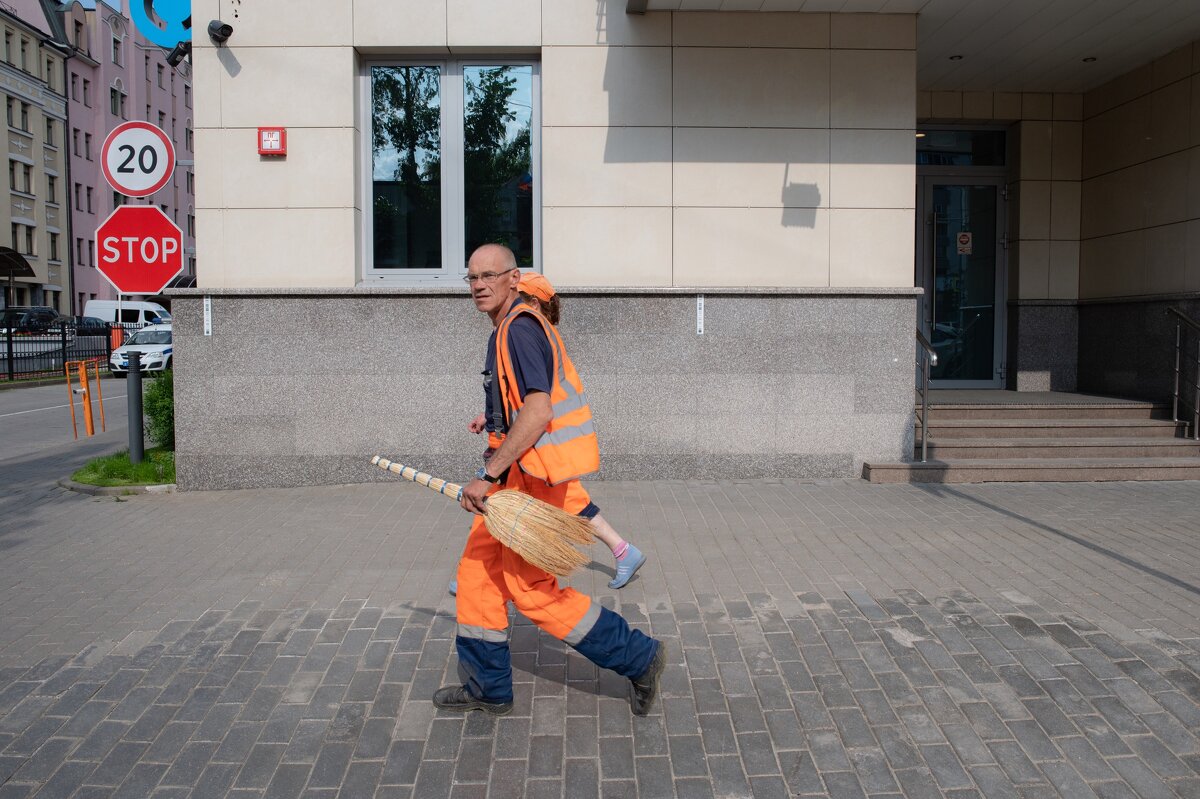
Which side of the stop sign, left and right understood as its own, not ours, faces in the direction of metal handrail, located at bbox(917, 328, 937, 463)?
left

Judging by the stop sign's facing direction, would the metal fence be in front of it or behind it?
behind

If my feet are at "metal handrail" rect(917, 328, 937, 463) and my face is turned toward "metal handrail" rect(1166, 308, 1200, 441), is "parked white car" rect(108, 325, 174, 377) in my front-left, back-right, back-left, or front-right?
back-left

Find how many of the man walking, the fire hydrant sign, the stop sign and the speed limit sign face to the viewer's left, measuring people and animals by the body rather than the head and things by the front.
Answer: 1

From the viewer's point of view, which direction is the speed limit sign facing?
toward the camera

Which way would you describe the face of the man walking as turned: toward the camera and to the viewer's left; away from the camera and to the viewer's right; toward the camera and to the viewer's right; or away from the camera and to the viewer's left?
toward the camera and to the viewer's left

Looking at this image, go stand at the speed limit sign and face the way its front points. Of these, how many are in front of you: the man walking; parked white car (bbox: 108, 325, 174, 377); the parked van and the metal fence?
1

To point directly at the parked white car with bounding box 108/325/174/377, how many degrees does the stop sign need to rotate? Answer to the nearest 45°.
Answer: approximately 180°

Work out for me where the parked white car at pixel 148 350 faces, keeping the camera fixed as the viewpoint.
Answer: facing the viewer and to the left of the viewer

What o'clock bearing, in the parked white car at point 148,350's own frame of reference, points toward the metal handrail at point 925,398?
The metal handrail is roughly at 10 o'clock from the parked white car.

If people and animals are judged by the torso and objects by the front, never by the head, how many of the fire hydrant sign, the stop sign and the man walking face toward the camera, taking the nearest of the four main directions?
2

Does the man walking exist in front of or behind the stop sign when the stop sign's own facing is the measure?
in front

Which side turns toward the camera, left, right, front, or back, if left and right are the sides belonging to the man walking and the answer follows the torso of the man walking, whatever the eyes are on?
left

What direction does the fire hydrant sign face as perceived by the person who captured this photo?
facing the viewer

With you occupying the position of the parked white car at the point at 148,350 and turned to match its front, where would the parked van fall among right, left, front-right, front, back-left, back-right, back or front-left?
back-right
